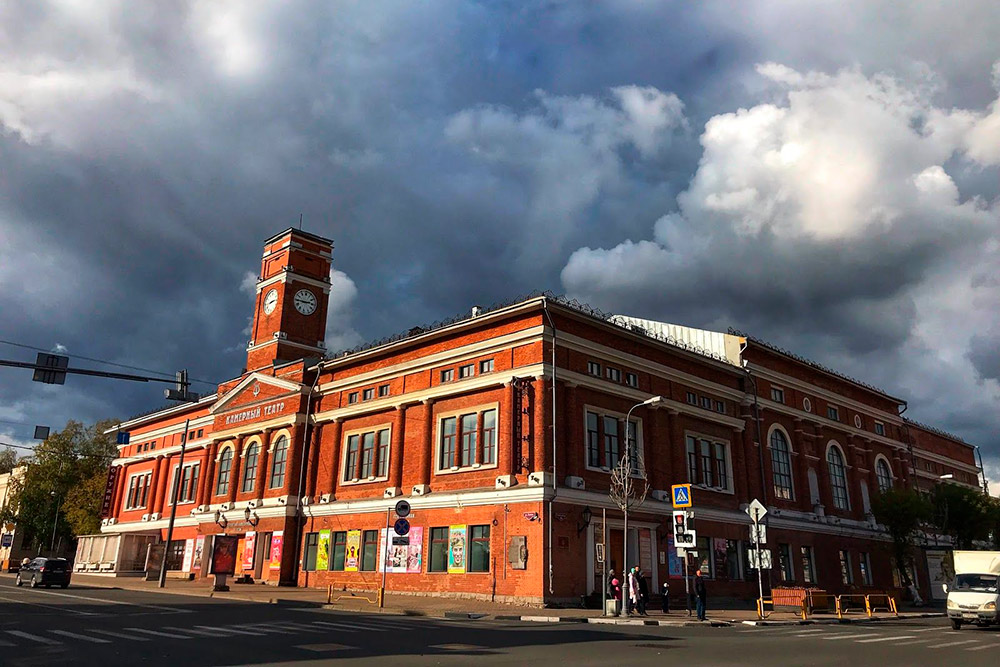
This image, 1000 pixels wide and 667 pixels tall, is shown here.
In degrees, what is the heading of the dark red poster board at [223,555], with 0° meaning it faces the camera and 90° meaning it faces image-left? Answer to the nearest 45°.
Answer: approximately 0°

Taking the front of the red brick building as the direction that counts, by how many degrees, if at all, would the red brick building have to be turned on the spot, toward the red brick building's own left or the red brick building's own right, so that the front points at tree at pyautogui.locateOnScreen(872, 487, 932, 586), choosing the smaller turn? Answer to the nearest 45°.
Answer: approximately 180°

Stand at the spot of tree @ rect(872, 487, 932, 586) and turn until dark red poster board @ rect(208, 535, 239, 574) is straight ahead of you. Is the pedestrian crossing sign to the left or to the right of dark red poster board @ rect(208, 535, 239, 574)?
left

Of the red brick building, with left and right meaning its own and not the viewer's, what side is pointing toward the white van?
left

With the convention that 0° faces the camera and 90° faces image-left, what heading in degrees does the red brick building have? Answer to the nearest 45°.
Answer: approximately 45°

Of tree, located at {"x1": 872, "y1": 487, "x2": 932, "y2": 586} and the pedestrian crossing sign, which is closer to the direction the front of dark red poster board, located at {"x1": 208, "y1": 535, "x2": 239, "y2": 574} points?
the pedestrian crossing sign

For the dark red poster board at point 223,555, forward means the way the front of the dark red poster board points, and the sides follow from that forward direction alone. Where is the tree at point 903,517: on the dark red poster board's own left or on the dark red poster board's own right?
on the dark red poster board's own left
